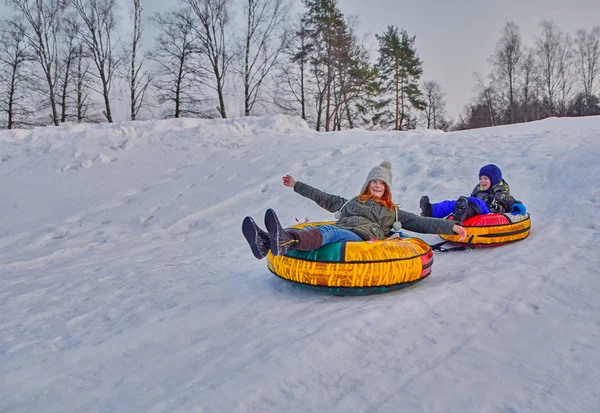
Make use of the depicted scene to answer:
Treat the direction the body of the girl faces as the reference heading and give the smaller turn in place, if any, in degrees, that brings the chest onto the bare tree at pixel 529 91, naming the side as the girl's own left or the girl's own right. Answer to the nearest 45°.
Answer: approximately 180°

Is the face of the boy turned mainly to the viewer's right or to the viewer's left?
to the viewer's left

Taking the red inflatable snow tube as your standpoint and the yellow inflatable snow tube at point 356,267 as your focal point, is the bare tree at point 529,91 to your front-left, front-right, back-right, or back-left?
back-right

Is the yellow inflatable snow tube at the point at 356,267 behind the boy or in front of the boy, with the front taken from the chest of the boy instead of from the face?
in front

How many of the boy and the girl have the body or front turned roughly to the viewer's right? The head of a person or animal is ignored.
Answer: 0

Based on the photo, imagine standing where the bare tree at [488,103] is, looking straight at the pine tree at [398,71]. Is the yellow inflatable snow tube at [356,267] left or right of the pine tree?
left

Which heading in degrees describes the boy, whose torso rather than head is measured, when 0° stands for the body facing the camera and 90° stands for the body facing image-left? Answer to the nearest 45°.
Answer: approximately 45°

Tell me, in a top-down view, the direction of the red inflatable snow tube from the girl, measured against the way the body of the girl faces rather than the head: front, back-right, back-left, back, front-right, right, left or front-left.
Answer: back

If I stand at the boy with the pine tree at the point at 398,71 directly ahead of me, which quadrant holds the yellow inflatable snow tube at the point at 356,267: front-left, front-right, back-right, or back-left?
back-left

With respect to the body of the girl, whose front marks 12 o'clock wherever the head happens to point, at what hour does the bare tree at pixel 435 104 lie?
The bare tree is roughly at 5 o'clock from the girl.

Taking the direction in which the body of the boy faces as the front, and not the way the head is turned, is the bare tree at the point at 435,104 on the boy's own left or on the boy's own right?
on the boy's own right

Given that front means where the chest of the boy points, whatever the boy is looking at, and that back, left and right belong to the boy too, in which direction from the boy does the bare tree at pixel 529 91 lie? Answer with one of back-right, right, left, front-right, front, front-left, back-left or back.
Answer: back-right

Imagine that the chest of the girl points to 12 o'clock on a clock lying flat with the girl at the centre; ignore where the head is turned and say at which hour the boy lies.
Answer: The boy is roughly at 6 o'clock from the girl.

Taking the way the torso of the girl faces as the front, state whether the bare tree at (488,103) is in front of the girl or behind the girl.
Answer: behind

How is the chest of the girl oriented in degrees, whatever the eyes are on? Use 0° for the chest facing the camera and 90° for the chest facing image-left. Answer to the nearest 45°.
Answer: approximately 45°
